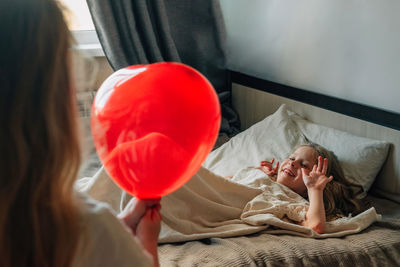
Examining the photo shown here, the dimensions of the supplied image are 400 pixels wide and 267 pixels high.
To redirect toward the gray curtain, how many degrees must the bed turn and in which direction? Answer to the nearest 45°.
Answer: approximately 90° to its right

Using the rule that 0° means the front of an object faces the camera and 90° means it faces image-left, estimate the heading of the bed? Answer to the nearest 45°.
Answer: approximately 45°
